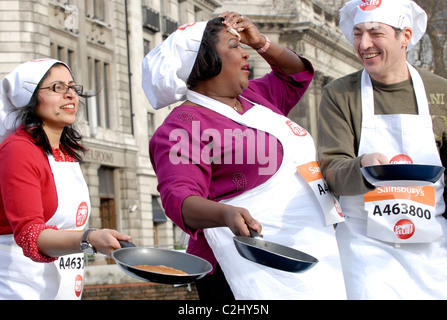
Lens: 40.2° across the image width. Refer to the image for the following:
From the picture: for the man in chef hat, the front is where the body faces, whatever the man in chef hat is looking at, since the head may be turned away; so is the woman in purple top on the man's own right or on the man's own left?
on the man's own right

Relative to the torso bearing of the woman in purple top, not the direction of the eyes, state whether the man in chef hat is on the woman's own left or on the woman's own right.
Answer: on the woman's own left

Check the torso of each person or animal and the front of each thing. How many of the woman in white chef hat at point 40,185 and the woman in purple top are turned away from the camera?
0

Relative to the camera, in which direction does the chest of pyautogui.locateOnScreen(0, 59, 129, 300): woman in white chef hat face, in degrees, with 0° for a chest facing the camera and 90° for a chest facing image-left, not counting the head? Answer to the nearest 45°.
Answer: approximately 315°

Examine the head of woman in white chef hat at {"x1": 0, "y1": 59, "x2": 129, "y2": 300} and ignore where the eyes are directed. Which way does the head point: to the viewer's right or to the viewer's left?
to the viewer's right

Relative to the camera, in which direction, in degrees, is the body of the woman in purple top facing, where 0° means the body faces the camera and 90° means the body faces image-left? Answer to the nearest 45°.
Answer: approximately 315°

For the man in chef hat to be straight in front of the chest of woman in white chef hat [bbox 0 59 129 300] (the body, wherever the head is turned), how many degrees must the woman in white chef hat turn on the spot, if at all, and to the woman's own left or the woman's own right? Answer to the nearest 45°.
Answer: approximately 45° to the woman's own left
